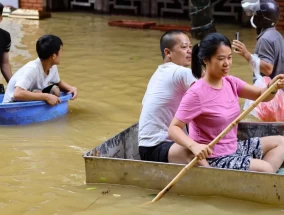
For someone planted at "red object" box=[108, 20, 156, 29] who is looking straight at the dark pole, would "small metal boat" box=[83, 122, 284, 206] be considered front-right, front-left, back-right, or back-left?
front-right

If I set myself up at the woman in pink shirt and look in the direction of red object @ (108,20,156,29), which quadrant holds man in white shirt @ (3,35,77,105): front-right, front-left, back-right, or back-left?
front-left

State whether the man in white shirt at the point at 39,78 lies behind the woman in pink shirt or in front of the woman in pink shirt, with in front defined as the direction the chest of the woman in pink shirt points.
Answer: behind

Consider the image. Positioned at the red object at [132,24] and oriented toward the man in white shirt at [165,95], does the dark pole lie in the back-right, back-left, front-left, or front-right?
front-left

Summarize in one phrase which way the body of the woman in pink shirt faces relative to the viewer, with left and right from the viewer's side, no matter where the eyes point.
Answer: facing the viewer and to the right of the viewer

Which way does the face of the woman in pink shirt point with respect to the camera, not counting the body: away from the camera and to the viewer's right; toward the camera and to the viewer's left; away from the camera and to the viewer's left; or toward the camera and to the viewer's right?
toward the camera and to the viewer's right

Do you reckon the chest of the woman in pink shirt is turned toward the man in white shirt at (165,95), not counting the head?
no

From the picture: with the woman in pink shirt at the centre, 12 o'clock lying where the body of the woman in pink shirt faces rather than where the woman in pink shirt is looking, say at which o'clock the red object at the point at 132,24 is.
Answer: The red object is roughly at 7 o'clock from the woman in pink shirt.
